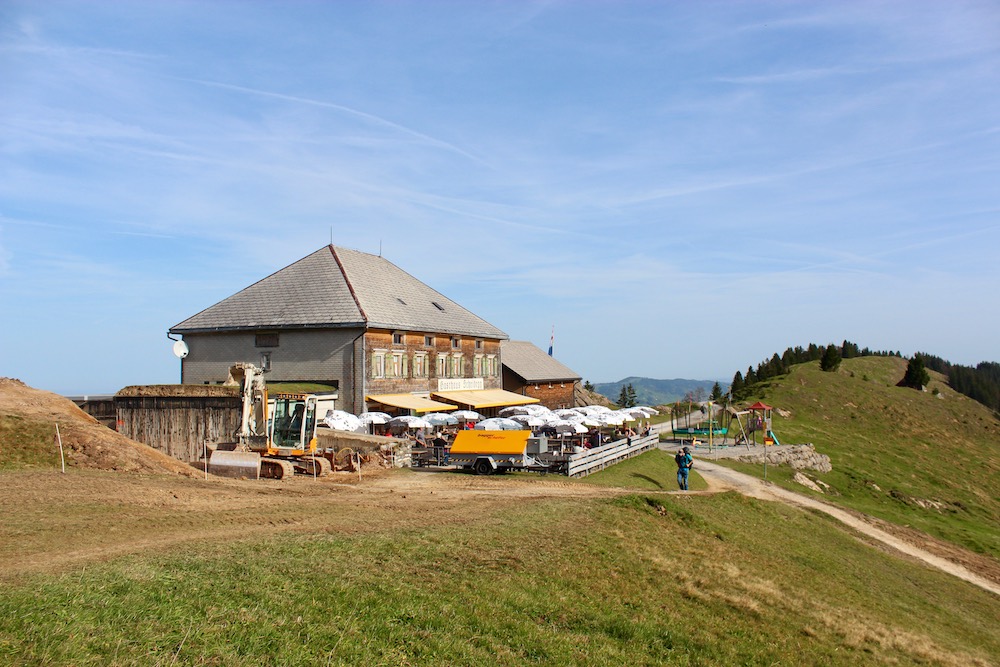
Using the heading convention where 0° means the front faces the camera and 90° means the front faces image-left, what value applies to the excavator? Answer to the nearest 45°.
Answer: approximately 45°

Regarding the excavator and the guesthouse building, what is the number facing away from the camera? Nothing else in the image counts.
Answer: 0

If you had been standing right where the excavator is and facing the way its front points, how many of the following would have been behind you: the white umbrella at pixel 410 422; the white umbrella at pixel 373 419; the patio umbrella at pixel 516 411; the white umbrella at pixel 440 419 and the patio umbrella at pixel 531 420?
5

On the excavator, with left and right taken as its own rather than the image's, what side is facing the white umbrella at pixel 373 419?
back

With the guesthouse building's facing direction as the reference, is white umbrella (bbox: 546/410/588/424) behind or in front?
in front

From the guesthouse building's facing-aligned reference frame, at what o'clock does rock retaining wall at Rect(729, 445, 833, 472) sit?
The rock retaining wall is roughly at 11 o'clock from the guesthouse building.

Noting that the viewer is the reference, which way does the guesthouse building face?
facing the viewer and to the right of the viewer

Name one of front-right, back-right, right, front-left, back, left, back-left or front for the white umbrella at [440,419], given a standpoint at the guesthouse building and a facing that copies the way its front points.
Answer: front

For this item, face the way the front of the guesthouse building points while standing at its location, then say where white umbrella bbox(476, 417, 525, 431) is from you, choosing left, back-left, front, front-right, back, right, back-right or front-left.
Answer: front

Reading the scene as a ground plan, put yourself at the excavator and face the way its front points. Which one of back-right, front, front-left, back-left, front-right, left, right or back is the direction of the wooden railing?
back-left

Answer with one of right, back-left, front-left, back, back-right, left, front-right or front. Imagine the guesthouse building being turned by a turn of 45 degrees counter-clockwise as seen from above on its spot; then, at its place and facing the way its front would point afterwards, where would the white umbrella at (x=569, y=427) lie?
front-right

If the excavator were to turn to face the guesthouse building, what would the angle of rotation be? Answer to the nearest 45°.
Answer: approximately 135° to its right

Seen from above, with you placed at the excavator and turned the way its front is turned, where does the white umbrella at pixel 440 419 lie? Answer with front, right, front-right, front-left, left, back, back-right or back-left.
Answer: back

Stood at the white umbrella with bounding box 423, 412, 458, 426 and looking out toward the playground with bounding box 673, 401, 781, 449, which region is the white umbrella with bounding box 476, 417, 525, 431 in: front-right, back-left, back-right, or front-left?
front-right

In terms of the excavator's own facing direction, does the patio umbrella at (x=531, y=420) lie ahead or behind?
behind

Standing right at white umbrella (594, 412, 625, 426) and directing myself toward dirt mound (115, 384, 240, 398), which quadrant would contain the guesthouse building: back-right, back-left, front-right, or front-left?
front-right

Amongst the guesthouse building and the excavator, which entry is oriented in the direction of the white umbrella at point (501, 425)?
the guesthouse building

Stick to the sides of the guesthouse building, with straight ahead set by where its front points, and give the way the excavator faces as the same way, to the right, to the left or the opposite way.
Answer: to the right
